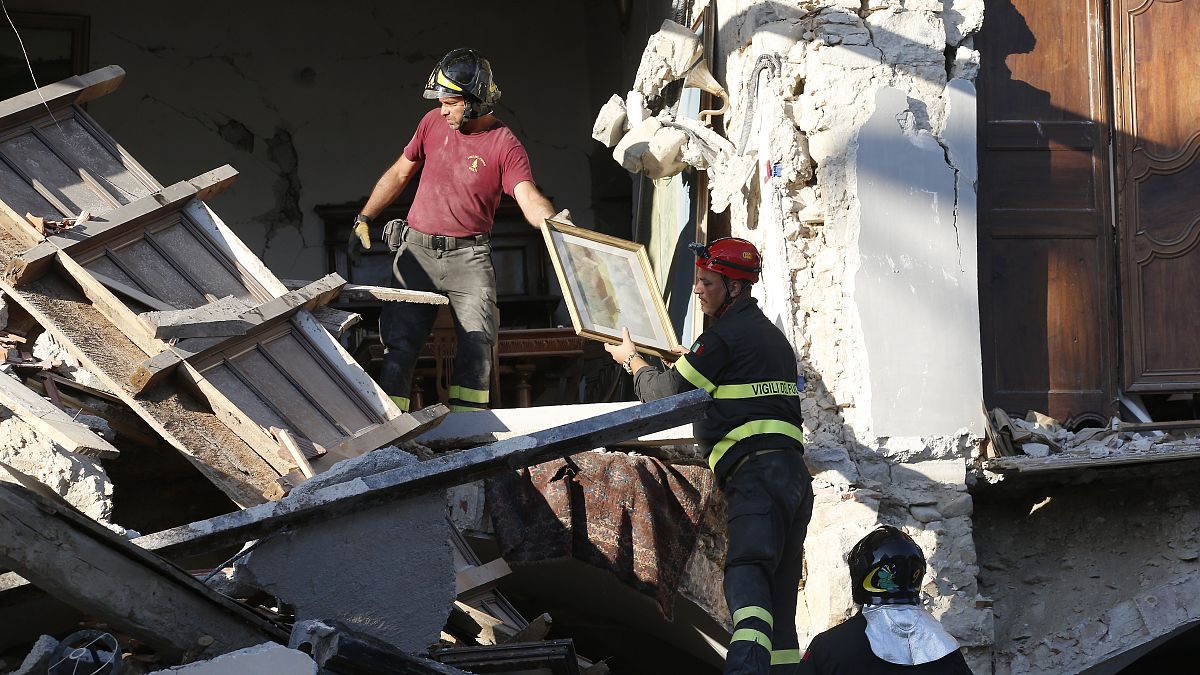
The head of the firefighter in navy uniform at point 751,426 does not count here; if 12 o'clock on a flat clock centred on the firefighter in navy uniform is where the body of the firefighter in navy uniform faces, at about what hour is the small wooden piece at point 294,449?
The small wooden piece is roughly at 10 o'clock from the firefighter in navy uniform.

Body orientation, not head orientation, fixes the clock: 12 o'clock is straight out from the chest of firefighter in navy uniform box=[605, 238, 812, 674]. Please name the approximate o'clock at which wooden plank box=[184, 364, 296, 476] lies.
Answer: The wooden plank is roughly at 10 o'clock from the firefighter in navy uniform.

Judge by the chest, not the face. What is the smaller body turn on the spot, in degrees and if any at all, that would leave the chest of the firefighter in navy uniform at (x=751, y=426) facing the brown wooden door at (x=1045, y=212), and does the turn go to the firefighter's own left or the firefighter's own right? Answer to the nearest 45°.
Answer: approximately 90° to the firefighter's own right

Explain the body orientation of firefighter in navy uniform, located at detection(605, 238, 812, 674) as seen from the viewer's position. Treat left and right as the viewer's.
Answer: facing away from the viewer and to the left of the viewer

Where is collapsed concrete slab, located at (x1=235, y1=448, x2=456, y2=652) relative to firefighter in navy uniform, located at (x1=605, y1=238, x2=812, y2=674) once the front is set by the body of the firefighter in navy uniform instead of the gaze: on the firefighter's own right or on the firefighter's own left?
on the firefighter's own left

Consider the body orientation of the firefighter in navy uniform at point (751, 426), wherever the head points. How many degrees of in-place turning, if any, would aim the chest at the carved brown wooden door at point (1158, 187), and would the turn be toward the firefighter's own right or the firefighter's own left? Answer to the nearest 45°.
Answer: approximately 90° to the firefighter's own right

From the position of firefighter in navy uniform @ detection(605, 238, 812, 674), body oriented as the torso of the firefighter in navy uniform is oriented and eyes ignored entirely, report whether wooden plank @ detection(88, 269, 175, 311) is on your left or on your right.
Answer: on your left

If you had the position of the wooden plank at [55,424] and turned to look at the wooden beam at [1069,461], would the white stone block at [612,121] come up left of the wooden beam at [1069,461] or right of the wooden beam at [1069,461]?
left

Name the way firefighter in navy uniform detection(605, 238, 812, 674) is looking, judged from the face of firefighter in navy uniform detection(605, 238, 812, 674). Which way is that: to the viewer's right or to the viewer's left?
to the viewer's left

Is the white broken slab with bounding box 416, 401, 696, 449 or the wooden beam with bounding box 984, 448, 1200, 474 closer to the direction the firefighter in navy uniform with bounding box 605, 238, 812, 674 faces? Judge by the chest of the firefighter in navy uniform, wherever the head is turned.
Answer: the white broken slab

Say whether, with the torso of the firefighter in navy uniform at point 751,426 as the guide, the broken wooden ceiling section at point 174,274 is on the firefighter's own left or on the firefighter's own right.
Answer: on the firefighter's own left

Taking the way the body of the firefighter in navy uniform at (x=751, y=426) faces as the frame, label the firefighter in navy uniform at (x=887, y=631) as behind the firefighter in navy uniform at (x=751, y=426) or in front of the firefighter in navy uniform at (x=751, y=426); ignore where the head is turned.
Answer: behind

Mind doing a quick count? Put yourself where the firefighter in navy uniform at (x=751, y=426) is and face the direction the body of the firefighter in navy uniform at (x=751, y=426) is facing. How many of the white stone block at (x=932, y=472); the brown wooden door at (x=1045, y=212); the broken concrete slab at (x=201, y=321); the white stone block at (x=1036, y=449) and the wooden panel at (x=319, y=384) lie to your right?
3
